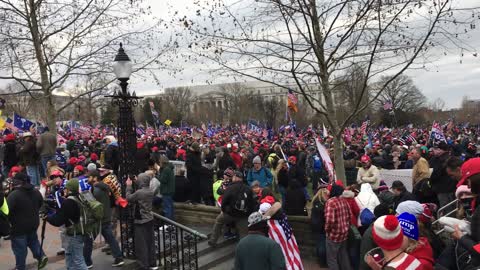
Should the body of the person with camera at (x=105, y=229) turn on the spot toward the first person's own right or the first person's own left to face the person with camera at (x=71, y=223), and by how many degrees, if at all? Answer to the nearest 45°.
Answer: approximately 45° to the first person's own left
